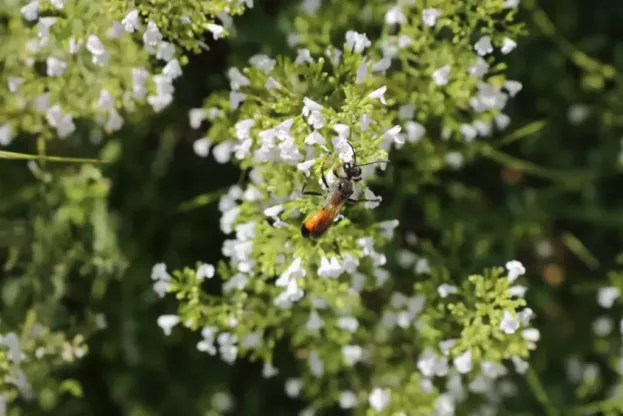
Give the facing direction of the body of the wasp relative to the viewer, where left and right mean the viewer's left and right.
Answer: facing away from the viewer and to the right of the viewer

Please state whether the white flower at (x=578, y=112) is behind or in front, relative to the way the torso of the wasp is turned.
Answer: in front

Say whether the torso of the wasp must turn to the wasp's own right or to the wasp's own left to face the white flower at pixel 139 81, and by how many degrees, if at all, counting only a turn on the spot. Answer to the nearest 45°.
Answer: approximately 90° to the wasp's own left

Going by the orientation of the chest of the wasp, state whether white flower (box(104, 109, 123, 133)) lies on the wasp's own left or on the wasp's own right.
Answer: on the wasp's own left
